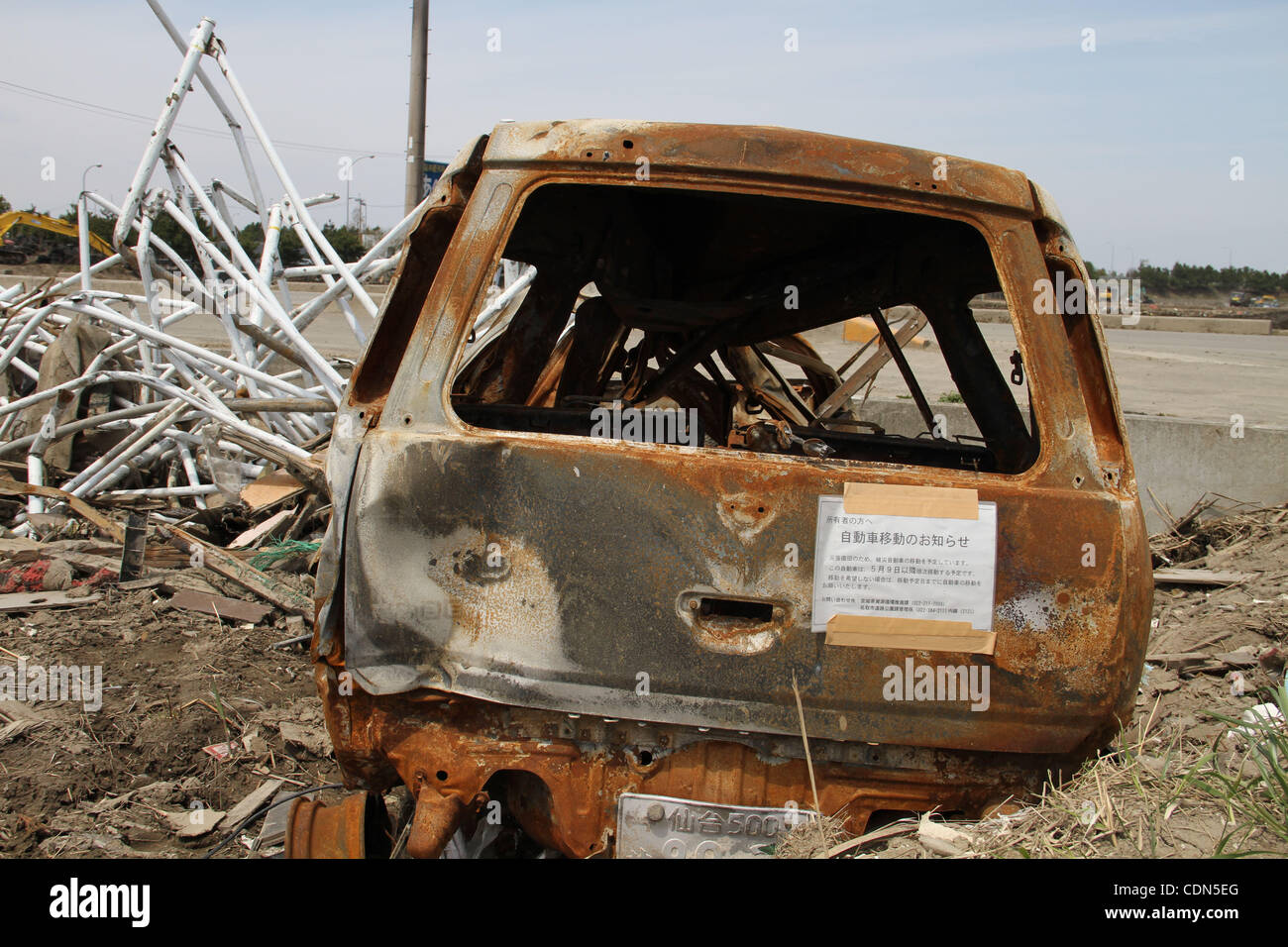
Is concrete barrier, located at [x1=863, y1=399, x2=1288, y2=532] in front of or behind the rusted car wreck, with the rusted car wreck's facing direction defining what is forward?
in front

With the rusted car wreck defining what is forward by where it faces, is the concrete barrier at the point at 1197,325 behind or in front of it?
in front

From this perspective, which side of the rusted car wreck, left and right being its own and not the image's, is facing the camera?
back
